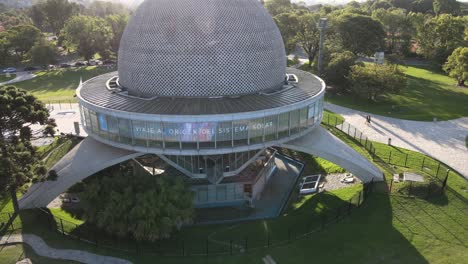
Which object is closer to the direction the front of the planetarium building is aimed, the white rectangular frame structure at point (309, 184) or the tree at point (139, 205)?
the tree

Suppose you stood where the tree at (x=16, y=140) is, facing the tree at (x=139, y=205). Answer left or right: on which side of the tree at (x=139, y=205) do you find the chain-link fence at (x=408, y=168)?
left

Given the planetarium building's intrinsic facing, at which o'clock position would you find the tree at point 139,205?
The tree is roughly at 1 o'clock from the planetarium building.

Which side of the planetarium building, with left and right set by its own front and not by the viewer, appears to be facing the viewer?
front

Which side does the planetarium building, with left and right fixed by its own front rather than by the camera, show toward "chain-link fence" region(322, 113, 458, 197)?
left

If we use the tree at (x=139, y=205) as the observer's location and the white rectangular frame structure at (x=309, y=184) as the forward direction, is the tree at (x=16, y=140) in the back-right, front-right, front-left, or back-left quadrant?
back-left

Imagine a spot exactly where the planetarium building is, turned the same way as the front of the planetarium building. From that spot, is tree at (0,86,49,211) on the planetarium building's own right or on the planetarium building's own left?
on the planetarium building's own right

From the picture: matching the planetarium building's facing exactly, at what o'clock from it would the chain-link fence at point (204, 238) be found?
The chain-link fence is roughly at 12 o'clock from the planetarium building.

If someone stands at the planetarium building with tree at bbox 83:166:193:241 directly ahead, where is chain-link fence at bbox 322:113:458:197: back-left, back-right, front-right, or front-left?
back-left
